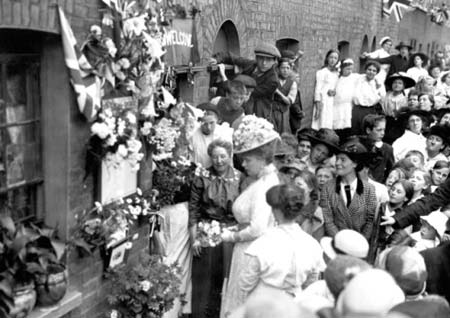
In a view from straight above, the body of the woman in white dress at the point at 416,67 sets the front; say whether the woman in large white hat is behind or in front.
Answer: in front

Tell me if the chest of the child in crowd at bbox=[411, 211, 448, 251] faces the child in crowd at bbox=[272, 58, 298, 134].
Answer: no

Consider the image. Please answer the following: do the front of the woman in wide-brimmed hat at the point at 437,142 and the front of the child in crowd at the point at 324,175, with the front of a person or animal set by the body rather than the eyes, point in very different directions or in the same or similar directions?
same or similar directions

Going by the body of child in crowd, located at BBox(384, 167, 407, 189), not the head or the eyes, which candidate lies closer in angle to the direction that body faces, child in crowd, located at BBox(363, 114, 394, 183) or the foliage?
the foliage

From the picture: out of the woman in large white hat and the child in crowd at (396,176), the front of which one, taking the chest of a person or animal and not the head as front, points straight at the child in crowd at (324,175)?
the child in crowd at (396,176)

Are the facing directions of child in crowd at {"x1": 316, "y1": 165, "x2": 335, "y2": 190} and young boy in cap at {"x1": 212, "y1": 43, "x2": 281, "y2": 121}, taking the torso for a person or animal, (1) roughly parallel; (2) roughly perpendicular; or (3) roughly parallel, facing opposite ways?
roughly parallel

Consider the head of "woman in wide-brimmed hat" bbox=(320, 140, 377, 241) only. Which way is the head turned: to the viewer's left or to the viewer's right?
to the viewer's left

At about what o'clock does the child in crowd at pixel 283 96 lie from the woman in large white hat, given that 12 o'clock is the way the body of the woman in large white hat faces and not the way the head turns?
The child in crowd is roughly at 3 o'clock from the woman in large white hat.

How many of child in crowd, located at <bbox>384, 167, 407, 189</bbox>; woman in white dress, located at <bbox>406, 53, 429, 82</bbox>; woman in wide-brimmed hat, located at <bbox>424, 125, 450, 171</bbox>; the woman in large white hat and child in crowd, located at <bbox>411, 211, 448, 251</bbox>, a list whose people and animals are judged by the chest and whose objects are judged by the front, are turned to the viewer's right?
0

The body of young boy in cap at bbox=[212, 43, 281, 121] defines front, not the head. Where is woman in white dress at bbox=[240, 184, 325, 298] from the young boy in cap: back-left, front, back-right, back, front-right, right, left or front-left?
front-left

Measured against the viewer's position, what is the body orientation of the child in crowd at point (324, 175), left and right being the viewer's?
facing the viewer and to the left of the viewer

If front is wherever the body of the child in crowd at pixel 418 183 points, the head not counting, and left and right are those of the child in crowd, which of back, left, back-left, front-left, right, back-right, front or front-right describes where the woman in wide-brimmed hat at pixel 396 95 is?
back-right

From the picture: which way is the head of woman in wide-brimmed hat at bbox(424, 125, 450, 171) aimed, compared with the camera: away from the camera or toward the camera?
toward the camera

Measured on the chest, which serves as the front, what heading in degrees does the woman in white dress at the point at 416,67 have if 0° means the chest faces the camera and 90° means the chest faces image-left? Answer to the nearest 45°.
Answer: approximately 45°

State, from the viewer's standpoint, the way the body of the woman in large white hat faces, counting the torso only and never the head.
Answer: to the viewer's left

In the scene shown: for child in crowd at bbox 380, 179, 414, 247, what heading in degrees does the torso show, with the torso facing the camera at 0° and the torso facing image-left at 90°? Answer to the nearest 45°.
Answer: approximately 45°

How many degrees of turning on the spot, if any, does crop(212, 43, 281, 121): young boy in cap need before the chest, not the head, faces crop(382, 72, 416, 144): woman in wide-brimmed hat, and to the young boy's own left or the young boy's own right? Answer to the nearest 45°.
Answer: approximately 180°

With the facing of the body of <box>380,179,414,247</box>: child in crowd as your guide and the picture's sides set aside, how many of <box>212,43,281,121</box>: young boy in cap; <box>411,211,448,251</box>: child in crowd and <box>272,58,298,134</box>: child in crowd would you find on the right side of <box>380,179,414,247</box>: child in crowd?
2

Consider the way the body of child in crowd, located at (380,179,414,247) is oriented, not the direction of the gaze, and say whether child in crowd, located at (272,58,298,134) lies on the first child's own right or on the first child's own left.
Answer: on the first child's own right
